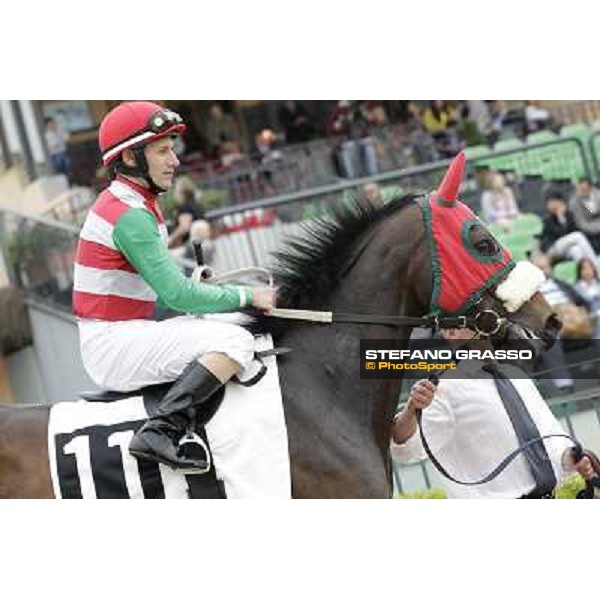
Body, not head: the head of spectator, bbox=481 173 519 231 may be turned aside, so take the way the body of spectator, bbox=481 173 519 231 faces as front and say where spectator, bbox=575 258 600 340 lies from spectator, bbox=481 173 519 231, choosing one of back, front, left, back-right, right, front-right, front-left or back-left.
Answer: front-left

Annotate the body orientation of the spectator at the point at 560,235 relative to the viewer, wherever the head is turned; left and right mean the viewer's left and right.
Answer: facing the viewer and to the right of the viewer

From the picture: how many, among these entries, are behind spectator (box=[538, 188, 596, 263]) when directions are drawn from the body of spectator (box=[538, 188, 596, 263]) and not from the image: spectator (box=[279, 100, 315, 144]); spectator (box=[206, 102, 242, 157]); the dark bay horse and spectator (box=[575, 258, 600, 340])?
2

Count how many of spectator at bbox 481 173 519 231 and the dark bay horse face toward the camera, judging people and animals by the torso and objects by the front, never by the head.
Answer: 1

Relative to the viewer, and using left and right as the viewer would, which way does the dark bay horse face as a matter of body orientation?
facing to the right of the viewer

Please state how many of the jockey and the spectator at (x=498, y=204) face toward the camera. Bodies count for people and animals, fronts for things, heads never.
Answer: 1

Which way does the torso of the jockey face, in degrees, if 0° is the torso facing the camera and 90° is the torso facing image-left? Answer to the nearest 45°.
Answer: approximately 270°
